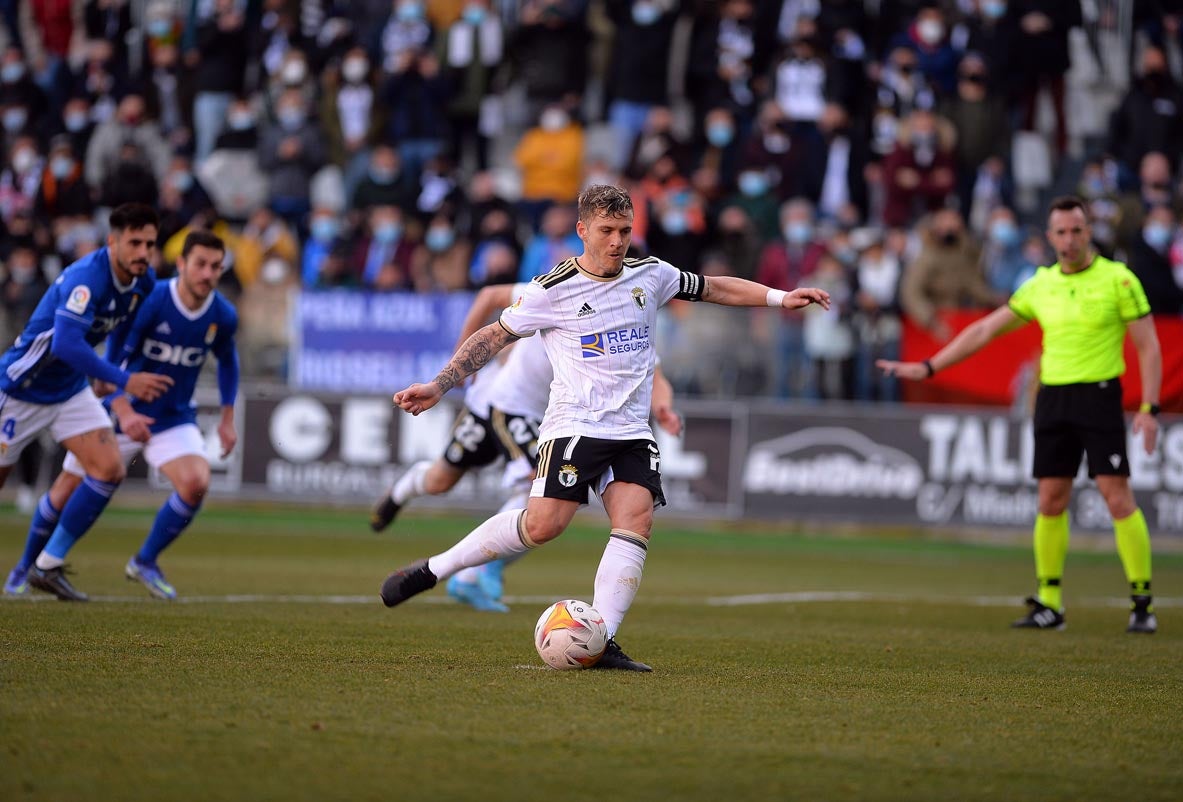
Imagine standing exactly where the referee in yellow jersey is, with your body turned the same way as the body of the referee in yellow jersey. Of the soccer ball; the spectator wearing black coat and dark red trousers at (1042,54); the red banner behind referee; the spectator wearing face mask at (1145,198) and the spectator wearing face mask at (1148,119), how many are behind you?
4

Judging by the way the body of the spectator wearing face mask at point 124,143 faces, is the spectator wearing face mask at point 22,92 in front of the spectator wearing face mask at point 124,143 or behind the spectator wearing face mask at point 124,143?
behind

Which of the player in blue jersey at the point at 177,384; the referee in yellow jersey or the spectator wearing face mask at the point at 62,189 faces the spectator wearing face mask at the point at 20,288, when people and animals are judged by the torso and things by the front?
the spectator wearing face mask at the point at 62,189

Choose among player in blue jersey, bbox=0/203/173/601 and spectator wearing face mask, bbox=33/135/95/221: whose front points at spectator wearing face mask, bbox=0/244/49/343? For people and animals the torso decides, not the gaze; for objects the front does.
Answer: spectator wearing face mask, bbox=33/135/95/221

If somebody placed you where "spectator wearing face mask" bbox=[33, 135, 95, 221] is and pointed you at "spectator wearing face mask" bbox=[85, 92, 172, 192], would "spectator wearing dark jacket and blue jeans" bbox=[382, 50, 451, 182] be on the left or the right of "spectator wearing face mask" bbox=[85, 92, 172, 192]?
right
